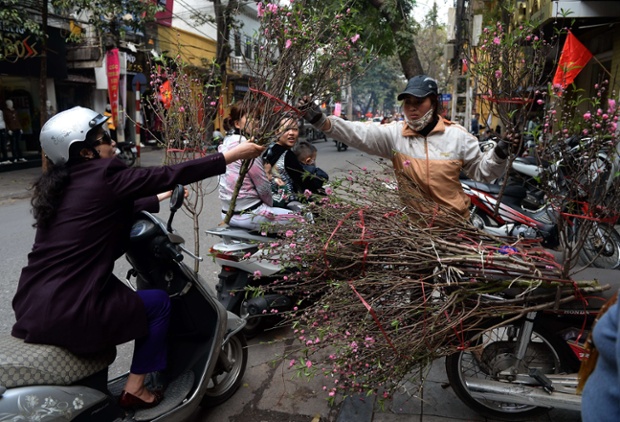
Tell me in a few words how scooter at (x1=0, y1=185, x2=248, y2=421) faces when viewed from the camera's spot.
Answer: facing away from the viewer and to the right of the viewer

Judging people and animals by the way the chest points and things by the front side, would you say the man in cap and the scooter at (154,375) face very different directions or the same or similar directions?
very different directions

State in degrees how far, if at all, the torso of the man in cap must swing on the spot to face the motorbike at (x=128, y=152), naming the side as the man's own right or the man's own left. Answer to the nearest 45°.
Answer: approximately 135° to the man's own right

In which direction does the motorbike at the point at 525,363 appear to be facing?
to the viewer's right

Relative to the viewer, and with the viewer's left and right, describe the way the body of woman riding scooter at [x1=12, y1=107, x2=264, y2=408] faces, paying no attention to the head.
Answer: facing to the right of the viewer

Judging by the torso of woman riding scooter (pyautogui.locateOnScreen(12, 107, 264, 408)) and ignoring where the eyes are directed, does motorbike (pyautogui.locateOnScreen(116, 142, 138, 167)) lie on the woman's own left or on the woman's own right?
on the woman's own left

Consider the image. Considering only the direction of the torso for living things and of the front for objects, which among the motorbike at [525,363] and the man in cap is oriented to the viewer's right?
the motorbike
